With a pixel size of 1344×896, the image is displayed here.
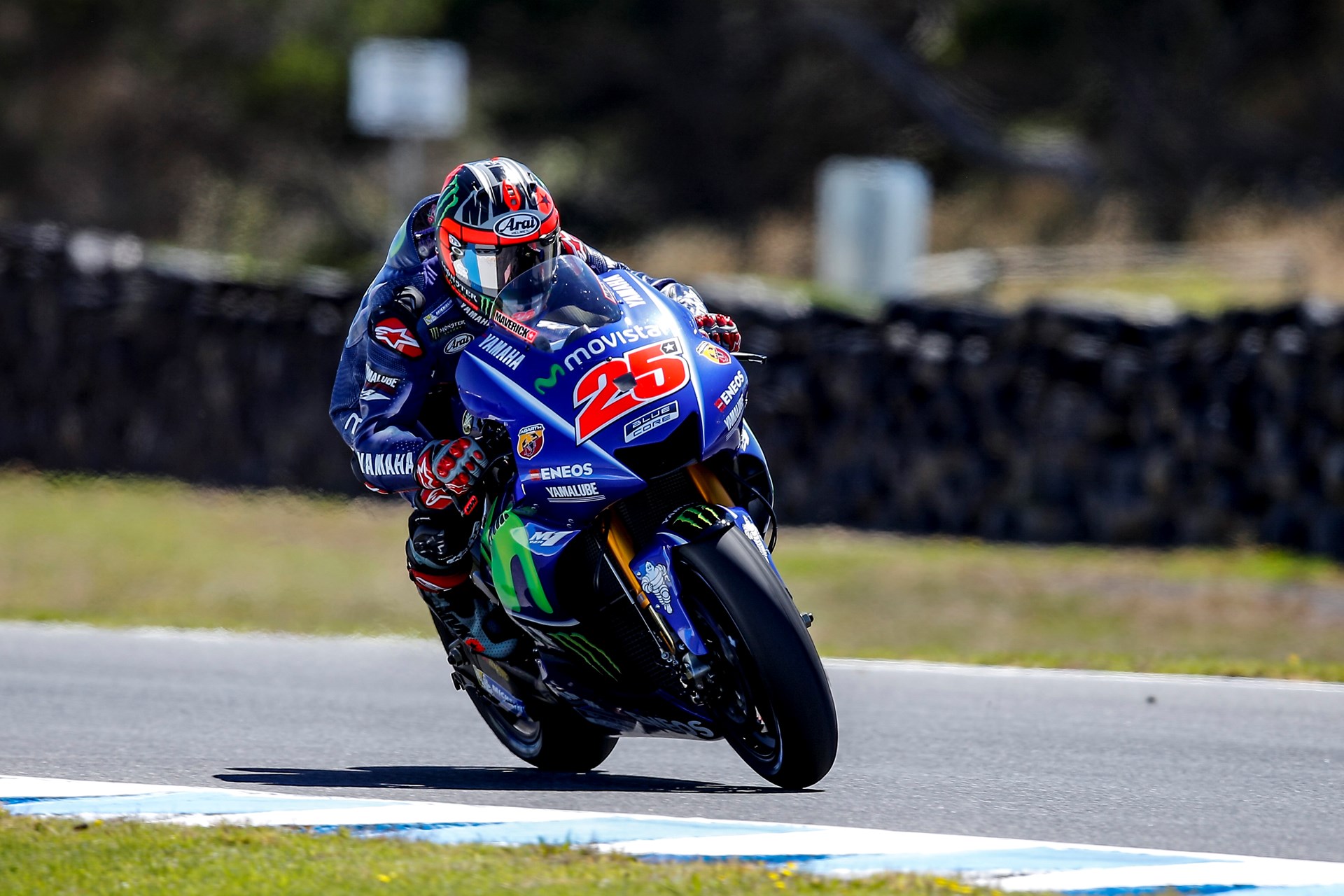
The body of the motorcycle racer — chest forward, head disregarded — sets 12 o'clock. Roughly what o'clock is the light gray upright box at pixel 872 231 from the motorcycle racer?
The light gray upright box is roughly at 8 o'clock from the motorcycle racer.

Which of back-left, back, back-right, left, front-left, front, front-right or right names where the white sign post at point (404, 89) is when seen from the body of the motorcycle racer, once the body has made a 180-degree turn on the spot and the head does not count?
front-right

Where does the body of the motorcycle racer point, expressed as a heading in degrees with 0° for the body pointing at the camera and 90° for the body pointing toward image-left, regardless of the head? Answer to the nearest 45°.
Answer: approximately 315°

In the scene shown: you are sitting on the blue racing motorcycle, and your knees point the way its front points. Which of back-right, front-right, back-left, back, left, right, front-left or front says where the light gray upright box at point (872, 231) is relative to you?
back-left

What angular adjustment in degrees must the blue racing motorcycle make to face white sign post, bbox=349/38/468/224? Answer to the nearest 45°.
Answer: approximately 135° to its left
